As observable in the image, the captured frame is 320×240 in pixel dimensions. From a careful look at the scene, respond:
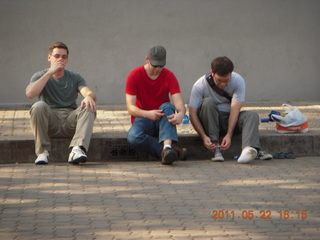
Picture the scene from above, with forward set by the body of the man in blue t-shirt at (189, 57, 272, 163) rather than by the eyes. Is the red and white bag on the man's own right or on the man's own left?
on the man's own left

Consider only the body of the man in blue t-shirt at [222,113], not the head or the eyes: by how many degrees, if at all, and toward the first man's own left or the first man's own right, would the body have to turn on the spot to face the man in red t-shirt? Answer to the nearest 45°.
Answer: approximately 90° to the first man's own right

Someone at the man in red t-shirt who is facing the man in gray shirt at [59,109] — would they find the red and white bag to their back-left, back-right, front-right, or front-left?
back-right

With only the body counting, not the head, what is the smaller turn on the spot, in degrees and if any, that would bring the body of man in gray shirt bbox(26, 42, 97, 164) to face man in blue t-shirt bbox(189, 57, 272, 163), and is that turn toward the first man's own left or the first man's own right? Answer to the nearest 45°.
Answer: approximately 90° to the first man's own left

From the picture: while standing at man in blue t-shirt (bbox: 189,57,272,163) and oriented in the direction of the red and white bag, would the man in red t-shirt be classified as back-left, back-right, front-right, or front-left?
back-left

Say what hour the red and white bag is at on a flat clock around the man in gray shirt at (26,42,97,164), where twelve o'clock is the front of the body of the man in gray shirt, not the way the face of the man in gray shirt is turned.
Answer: The red and white bag is roughly at 9 o'clock from the man in gray shirt.

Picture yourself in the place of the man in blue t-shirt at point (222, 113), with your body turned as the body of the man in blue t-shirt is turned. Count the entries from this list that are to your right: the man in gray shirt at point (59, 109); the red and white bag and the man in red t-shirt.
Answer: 2

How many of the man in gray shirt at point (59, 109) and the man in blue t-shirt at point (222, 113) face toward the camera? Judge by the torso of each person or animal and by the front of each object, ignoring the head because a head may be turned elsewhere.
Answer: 2

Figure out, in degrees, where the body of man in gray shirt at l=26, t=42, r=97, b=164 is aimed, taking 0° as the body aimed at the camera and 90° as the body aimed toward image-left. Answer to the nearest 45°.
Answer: approximately 0°

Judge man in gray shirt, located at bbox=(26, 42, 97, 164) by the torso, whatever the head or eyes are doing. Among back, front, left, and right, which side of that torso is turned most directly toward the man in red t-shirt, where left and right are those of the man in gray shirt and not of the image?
left

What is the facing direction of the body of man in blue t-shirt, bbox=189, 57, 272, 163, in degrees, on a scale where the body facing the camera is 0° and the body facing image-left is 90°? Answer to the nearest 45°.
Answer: approximately 0°
